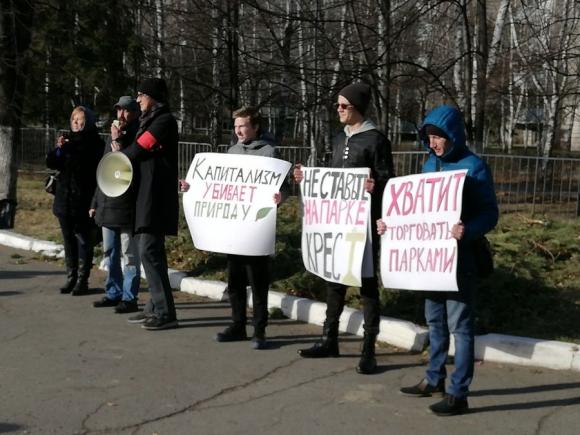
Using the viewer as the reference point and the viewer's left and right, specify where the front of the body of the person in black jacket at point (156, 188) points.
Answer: facing to the left of the viewer

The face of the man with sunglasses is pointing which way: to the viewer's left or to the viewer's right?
to the viewer's left

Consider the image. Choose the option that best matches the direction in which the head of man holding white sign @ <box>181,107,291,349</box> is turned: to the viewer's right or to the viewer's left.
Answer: to the viewer's left

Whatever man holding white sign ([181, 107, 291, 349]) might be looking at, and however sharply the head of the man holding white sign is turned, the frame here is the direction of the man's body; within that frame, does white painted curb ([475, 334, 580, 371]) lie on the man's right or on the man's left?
on the man's left

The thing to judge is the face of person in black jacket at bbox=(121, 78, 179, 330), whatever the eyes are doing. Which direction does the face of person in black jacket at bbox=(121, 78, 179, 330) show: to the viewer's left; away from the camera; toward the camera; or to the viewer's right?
to the viewer's left

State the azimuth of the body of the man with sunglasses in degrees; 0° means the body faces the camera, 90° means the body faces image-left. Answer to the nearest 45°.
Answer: approximately 45°

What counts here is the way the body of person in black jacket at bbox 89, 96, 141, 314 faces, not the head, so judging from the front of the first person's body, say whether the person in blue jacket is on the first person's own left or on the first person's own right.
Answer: on the first person's own left

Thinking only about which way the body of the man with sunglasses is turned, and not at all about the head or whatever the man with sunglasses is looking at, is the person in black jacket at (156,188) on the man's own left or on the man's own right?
on the man's own right

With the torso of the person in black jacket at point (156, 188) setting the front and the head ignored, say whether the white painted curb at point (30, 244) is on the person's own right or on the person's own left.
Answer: on the person's own right

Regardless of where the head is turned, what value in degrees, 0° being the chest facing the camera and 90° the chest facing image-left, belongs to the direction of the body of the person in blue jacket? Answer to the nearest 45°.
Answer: approximately 45°
